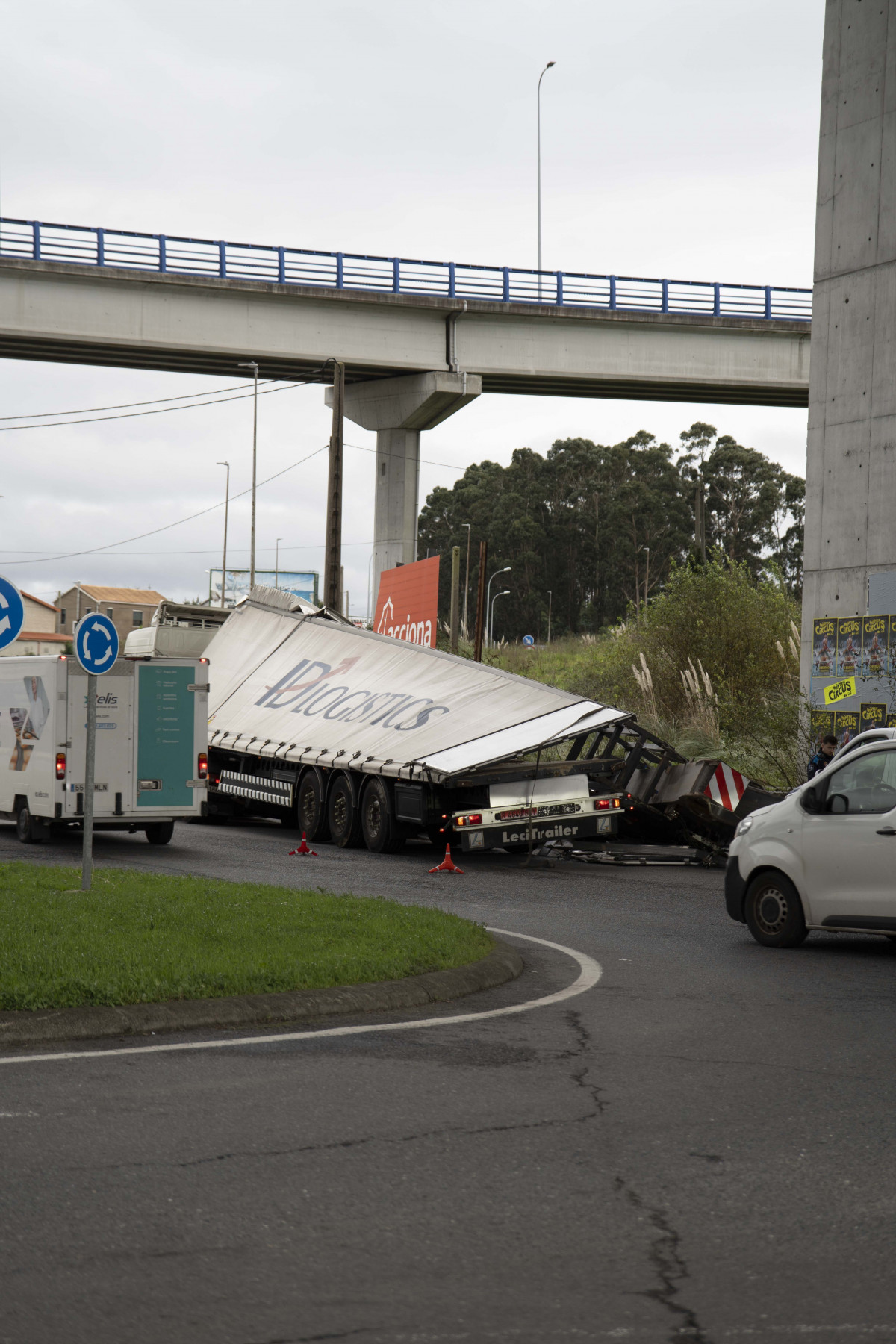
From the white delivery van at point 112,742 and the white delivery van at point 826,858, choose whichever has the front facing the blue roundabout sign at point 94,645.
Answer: the white delivery van at point 826,858

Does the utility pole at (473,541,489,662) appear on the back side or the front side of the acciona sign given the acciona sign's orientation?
on the back side

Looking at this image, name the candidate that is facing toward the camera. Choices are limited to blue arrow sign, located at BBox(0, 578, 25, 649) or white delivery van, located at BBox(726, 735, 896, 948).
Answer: the blue arrow sign

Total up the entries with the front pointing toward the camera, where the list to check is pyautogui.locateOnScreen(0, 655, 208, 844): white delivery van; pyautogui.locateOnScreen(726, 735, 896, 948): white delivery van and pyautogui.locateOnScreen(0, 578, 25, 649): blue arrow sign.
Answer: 1

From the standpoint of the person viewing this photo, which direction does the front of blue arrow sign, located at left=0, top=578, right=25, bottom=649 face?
facing the viewer

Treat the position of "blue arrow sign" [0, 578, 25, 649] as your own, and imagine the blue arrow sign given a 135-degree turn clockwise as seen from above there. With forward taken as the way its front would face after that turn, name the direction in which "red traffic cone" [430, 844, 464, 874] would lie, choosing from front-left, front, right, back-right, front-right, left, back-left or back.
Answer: right

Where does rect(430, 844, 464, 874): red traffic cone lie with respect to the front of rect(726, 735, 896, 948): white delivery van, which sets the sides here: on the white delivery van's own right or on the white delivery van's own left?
on the white delivery van's own right

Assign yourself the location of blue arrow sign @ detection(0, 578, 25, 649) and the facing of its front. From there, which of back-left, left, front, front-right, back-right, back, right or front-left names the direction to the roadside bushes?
back-left

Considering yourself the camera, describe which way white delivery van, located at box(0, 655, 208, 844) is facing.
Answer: facing away from the viewer and to the left of the viewer

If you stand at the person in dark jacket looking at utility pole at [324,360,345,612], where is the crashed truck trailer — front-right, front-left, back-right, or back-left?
front-left

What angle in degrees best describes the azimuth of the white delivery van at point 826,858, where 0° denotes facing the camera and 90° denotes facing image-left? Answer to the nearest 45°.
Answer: approximately 90°

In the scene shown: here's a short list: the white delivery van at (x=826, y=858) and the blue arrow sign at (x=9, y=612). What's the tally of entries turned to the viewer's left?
1

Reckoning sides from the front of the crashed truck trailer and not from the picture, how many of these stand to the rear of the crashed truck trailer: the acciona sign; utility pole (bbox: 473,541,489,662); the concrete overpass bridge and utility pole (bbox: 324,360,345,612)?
0

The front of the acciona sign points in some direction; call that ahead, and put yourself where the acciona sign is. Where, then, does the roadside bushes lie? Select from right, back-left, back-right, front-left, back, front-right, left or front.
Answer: left

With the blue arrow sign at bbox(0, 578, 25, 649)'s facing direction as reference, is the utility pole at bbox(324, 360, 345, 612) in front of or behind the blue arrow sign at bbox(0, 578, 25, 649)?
behind
